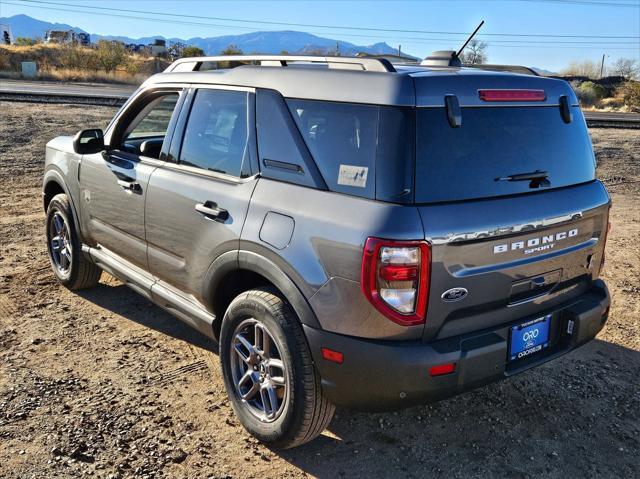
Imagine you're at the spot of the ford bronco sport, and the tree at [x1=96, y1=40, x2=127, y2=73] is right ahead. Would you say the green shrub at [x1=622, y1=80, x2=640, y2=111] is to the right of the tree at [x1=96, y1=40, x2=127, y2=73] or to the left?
right

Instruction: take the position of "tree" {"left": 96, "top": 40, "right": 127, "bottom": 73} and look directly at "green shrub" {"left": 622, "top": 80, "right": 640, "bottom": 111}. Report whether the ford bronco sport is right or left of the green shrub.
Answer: right

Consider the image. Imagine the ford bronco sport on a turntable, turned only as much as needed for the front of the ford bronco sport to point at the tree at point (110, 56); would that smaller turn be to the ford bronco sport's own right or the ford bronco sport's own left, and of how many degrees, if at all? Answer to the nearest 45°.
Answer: approximately 45° to the ford bronco sport's own right

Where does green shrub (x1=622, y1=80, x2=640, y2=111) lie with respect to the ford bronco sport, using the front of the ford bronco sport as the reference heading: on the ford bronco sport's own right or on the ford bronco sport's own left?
on the ford bronco sport's own right

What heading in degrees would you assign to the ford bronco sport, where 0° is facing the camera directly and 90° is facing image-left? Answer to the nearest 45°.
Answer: approximately 135°

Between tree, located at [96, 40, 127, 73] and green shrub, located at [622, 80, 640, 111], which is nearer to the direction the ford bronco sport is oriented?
the tree
